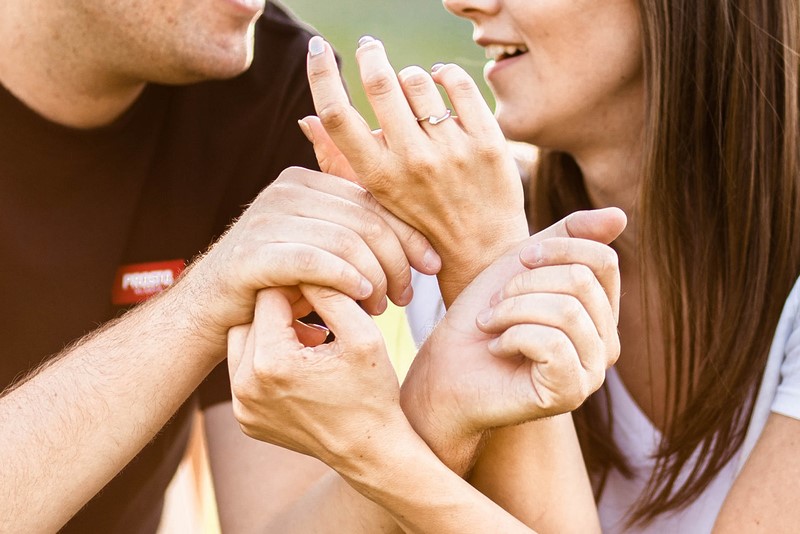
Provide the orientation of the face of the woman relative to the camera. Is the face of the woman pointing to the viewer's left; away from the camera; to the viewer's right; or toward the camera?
to the viewer's left

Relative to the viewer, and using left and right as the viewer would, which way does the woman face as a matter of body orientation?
facing the viewer and to the left of the viewer

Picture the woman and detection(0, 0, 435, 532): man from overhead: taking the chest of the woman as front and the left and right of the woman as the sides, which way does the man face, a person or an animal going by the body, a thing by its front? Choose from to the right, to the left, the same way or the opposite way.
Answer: to the left

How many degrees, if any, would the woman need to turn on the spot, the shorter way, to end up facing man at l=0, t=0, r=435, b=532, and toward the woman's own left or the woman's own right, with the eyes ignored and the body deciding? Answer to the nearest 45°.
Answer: approximately 45° to the woman's own right

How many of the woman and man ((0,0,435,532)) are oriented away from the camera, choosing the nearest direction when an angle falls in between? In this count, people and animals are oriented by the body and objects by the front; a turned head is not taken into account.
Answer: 0

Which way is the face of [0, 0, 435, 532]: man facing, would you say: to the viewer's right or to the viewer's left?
to the viewer's right
